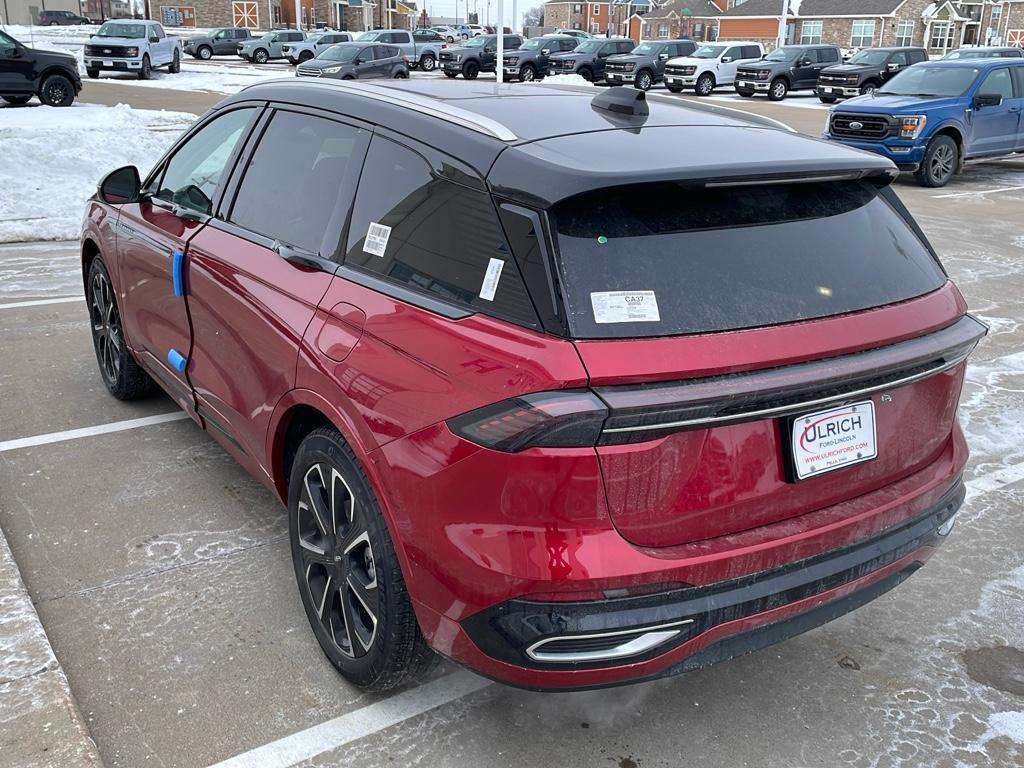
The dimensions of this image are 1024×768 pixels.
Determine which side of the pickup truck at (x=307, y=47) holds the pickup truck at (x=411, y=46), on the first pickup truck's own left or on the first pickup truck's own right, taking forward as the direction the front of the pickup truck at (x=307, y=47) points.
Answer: on the first pickup truck's own left

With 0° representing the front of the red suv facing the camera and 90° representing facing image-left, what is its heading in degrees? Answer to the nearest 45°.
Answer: approximately 135°

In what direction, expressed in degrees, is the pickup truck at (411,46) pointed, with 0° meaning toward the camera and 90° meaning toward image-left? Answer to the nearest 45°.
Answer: approximately 45°

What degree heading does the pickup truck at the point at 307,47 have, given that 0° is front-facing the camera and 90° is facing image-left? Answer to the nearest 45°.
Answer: approximately 45°

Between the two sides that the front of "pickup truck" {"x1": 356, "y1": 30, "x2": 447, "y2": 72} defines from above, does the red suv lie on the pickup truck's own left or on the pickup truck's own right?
on the pickup truck's own left

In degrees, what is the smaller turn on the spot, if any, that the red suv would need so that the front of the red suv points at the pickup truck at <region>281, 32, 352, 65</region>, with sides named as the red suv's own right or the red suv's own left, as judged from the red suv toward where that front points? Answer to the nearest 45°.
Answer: approximately 45° to the red suv's own right

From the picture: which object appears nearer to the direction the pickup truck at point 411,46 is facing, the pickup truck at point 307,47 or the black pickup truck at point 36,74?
the black pickup truck

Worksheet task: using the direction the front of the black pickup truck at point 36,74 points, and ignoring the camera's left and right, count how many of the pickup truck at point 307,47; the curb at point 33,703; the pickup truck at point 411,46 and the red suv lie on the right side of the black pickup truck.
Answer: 2

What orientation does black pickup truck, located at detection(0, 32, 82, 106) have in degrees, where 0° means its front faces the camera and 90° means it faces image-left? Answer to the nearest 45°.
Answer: approximately 270°

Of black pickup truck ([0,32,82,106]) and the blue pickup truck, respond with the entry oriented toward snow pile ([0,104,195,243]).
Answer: the blue pickup truck

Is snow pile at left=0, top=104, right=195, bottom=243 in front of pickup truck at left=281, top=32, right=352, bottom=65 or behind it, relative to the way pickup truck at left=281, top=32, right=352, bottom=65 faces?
in front
